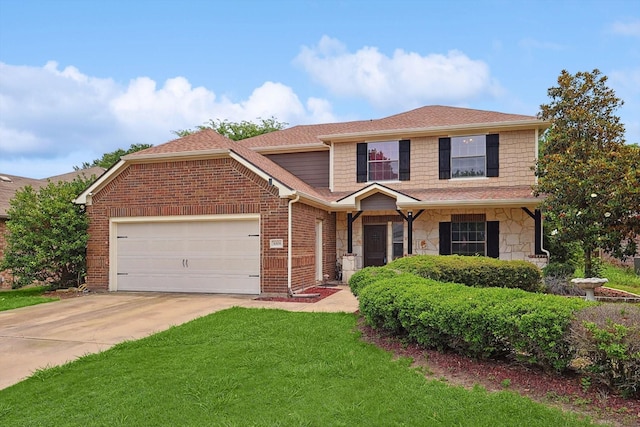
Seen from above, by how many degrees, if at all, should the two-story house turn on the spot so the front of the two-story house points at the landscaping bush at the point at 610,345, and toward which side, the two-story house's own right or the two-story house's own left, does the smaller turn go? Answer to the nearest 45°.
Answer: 0° — it already faces it

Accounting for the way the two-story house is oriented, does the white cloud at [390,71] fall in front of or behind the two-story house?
behind

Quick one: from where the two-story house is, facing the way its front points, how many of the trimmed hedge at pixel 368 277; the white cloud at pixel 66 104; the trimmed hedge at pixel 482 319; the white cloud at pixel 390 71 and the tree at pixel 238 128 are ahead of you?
2

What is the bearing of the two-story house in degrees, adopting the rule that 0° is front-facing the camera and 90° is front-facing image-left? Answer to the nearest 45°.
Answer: approximately 0°

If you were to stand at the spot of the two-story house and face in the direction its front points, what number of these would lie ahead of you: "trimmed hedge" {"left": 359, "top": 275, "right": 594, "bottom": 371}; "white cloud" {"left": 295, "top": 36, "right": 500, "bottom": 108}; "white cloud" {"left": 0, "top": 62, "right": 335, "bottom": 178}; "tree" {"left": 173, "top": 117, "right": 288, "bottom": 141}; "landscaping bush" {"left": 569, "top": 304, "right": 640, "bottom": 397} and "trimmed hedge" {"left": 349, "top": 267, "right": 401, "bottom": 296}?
3

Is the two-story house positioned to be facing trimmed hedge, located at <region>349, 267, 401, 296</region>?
yes

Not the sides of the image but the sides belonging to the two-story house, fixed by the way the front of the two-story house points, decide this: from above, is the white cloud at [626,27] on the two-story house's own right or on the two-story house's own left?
on the two-story house's own left

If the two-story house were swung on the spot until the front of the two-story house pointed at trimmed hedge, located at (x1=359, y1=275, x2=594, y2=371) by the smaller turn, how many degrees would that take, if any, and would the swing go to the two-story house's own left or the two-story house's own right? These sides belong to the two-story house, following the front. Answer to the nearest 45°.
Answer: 0° — it already faces it

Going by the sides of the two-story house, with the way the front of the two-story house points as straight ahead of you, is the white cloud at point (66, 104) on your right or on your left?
on your right
